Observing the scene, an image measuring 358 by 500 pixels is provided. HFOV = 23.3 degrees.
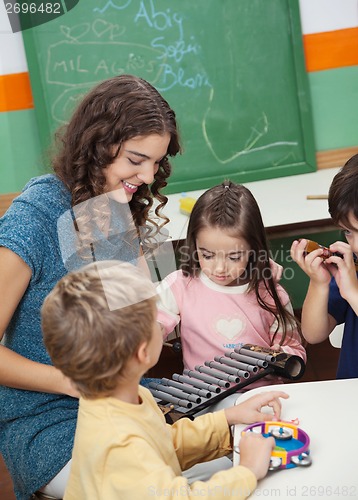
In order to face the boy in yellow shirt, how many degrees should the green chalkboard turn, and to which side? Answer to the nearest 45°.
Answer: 0° — it already faces them

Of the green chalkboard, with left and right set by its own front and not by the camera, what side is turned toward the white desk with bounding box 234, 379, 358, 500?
front

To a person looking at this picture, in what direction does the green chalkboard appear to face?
facing the viewer

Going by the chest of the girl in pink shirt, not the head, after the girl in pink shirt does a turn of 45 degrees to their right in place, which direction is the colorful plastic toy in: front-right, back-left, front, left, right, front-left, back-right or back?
front-left

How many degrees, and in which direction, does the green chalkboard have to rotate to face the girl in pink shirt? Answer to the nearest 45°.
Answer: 0° — it already faces them

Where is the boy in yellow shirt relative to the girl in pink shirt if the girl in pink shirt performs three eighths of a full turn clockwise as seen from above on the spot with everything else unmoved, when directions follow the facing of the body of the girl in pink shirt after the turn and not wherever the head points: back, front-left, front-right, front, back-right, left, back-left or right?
back-left

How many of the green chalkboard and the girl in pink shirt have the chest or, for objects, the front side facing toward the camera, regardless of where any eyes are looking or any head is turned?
2

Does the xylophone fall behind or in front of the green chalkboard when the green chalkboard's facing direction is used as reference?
in front

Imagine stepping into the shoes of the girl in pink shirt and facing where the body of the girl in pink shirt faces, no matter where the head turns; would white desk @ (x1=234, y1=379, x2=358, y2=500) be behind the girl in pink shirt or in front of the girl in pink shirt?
in front

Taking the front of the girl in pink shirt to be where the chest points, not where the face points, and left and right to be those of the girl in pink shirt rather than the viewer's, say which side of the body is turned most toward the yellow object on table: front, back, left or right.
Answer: back

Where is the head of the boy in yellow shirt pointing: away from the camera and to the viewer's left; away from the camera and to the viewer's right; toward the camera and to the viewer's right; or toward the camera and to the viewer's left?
away from the camera and to the viewer's right
